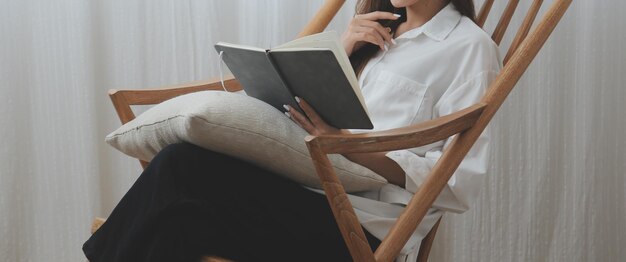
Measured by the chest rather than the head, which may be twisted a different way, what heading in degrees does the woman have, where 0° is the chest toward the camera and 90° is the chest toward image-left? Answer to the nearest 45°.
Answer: approximately 45°

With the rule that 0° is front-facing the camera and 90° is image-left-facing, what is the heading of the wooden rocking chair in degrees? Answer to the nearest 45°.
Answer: approximately 45°
